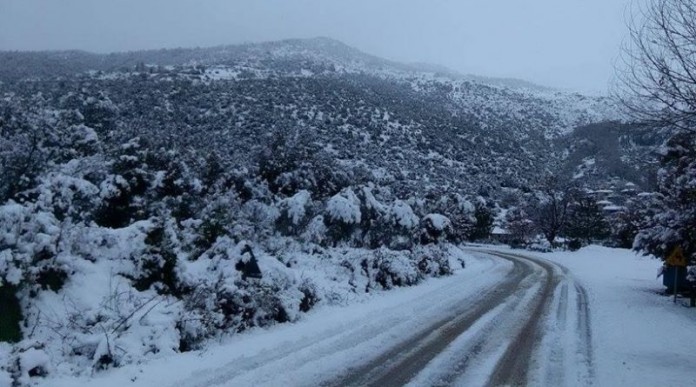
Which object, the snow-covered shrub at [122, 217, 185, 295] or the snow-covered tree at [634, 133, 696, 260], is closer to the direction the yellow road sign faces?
the snow-covered shrub

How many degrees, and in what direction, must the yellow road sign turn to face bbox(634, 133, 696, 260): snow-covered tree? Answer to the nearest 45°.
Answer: approximately 180°

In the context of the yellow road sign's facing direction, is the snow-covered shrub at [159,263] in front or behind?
in front

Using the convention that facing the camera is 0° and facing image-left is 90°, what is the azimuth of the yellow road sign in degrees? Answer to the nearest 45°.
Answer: approximately 0°
